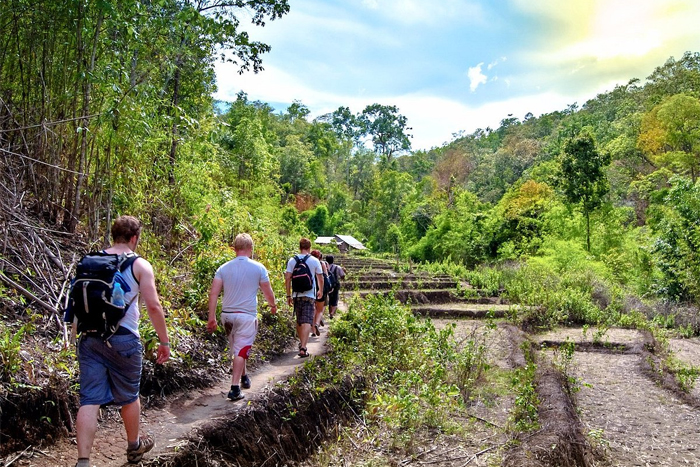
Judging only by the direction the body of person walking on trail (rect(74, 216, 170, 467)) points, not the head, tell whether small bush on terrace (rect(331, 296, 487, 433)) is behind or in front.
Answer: in front

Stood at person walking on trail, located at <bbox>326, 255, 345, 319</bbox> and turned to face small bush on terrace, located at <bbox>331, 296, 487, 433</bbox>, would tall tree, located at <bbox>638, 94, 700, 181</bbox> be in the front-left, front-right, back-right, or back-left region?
back-left

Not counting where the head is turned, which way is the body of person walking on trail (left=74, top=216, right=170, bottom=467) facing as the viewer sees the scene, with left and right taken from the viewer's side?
facing away from the viewer and to the right of the viewer

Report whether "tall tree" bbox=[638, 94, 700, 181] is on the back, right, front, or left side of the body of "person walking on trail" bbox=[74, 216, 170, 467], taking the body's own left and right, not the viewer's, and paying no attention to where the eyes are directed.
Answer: front

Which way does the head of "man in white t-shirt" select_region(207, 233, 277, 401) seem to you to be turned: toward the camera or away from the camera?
away from the camera

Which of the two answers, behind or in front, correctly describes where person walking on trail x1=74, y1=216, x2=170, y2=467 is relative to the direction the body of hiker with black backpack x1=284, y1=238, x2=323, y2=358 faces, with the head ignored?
behind

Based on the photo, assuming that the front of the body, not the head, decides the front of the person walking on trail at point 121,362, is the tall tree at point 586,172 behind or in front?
in front

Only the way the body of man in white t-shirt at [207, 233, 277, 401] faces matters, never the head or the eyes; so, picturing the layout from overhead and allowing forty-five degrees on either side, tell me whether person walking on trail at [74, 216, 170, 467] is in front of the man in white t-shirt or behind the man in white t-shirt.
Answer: behind

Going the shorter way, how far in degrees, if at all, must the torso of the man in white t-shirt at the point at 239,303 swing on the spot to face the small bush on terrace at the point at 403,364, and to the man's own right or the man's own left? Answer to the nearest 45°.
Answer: approximately 45° to the man's own right

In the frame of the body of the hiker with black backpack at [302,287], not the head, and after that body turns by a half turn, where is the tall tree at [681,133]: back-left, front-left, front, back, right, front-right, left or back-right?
back-left

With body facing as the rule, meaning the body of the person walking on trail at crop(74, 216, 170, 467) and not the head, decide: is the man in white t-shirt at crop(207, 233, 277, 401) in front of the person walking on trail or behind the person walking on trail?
in front

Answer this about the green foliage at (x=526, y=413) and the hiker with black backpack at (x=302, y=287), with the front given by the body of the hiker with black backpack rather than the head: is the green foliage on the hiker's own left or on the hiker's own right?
on the hiker's own right

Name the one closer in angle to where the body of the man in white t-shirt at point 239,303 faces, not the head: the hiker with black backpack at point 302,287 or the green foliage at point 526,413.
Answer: the hiker with black backpack

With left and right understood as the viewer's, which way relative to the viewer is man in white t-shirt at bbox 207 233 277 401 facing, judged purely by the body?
facing away from the viewer

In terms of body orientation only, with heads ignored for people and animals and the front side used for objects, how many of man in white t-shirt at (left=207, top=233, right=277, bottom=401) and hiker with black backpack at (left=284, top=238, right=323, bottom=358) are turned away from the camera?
2

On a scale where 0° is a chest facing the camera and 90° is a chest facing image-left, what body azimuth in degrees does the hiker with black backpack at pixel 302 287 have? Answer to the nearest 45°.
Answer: approximately 180°
